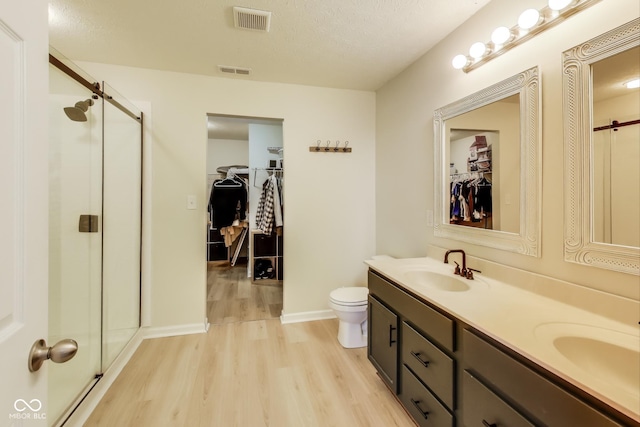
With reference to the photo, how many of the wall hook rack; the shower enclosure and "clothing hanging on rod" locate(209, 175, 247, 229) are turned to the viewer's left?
0

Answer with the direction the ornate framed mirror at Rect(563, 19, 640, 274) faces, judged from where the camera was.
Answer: facing the viewer and to the left of the viewer

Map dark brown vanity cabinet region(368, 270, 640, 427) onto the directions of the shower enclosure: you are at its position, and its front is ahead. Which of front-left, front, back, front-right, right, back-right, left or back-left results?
front

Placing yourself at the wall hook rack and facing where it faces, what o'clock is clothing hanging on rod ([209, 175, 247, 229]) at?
The clothing hanging on rod is roughly at 4 o'clock from the wall hook rack.

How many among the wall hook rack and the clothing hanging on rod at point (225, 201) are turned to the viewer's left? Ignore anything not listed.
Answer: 0

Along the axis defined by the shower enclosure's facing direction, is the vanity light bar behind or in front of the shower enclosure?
in front

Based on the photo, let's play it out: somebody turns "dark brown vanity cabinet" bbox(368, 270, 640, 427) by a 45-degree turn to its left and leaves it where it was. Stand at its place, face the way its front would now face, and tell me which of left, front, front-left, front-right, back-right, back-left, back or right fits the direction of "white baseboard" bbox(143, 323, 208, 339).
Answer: right

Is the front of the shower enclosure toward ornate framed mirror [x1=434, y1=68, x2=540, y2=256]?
yes

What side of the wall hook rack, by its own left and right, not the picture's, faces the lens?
front

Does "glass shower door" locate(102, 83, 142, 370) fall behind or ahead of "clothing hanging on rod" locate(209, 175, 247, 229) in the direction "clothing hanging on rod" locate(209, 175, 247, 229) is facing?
ahead
